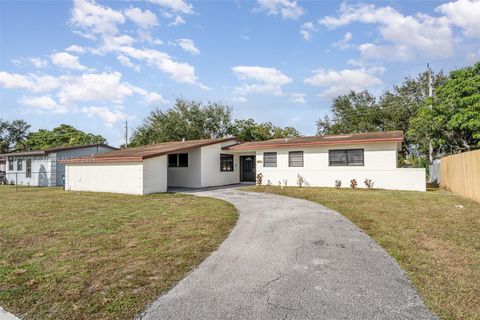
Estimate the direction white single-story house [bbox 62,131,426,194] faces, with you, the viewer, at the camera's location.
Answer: facing the viewer

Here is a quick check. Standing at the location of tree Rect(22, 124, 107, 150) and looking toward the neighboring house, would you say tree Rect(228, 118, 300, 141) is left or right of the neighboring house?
left

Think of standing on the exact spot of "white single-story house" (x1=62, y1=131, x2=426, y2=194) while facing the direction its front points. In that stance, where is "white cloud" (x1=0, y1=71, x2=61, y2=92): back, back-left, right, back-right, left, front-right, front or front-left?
right

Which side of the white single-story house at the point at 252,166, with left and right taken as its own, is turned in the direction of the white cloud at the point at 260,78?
back

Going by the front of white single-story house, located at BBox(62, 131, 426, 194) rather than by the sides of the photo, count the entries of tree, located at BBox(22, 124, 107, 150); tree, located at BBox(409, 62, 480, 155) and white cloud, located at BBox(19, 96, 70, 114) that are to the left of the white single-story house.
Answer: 1

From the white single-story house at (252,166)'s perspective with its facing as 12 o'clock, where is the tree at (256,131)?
The tree is roughly at 6 o'clock from the white single-story house.

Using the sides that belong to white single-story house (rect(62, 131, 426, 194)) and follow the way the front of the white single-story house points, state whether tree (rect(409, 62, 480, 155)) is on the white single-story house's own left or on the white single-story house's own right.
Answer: on the white single-story house's own left

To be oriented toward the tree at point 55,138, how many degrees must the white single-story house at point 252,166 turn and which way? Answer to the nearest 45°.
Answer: approximately 135° to its right
